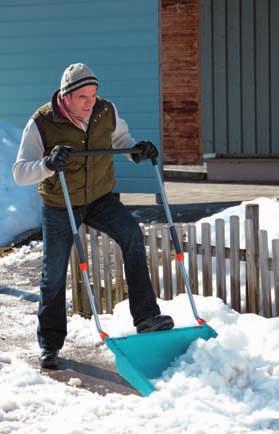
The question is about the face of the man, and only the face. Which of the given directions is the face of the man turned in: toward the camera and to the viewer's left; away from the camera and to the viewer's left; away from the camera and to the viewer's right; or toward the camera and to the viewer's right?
toward the camera and to the viewer's right

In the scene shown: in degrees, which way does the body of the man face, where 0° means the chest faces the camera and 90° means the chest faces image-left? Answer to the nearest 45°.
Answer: approximately 315°
